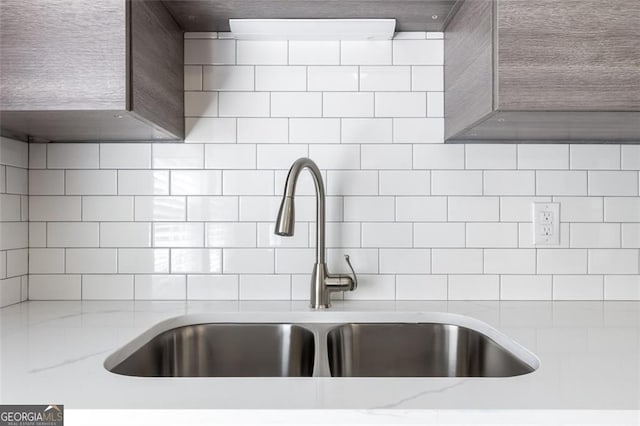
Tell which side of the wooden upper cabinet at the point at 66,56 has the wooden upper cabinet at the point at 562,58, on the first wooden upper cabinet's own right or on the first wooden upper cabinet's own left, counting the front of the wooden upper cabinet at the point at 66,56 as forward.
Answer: on the first wooden upper cabinet's own left

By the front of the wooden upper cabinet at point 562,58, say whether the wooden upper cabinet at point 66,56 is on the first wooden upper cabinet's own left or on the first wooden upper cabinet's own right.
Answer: on the first wooden upper cabinet's own right

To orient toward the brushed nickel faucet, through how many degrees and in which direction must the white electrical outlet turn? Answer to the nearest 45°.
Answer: approximately 45° to its right

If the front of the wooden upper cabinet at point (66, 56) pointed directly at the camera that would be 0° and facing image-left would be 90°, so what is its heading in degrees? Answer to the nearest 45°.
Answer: approximately 0°

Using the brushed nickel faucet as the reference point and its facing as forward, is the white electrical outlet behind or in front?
behind

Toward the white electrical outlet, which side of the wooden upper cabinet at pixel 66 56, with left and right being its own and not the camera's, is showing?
left

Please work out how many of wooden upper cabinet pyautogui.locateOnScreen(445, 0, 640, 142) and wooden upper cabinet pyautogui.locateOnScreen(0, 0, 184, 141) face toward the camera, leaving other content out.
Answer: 2

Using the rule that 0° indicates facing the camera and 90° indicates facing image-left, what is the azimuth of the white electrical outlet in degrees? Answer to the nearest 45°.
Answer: approximately 0°

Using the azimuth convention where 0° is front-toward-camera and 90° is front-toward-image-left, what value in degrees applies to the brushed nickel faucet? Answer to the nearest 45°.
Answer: approximately 45°
